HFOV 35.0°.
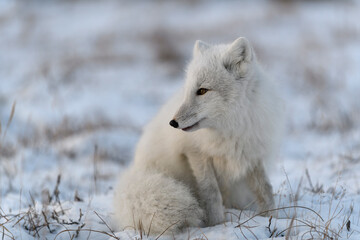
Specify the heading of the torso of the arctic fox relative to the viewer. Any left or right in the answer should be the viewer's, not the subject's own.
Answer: facing the viewer and to the right of the viewer
